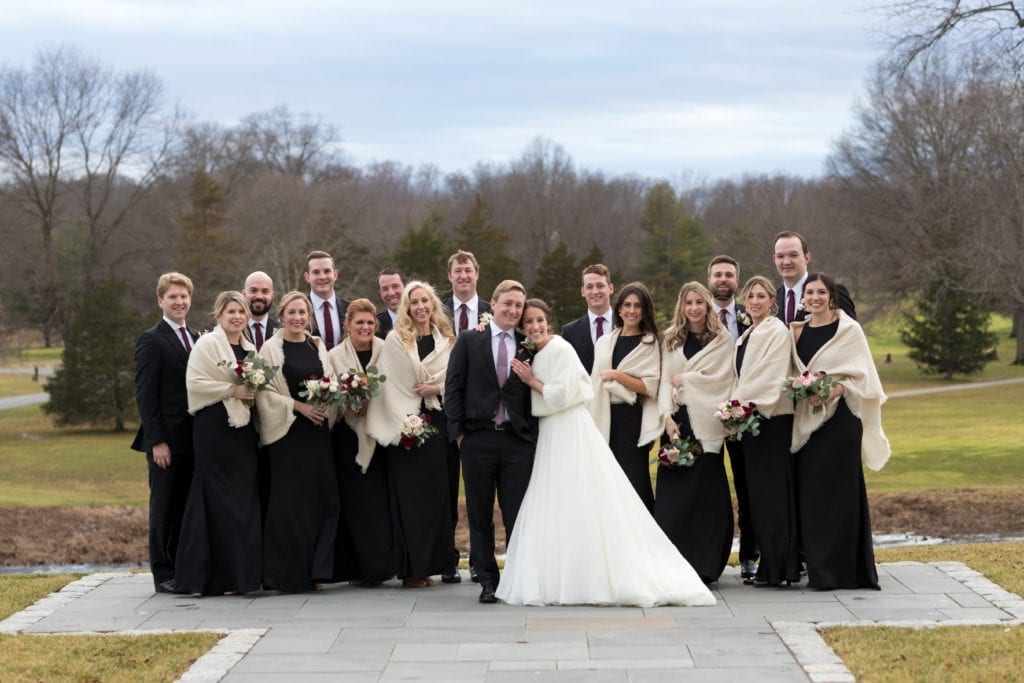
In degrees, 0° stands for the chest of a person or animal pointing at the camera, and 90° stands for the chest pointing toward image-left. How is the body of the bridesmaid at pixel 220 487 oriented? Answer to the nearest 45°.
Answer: approximately 315°

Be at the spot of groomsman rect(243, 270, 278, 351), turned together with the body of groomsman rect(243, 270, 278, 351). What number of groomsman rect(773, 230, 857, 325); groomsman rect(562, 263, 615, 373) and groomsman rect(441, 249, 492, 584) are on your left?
3

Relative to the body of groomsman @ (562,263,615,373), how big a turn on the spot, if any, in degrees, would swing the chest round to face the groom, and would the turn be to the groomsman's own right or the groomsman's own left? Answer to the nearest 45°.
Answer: approximately 45° to the groomsman's own right

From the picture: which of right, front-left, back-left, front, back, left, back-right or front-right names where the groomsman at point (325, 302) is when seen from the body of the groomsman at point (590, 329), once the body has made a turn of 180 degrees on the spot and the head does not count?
left

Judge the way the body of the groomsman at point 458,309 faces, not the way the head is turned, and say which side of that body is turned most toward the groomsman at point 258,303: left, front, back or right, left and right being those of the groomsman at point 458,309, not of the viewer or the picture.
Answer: right
